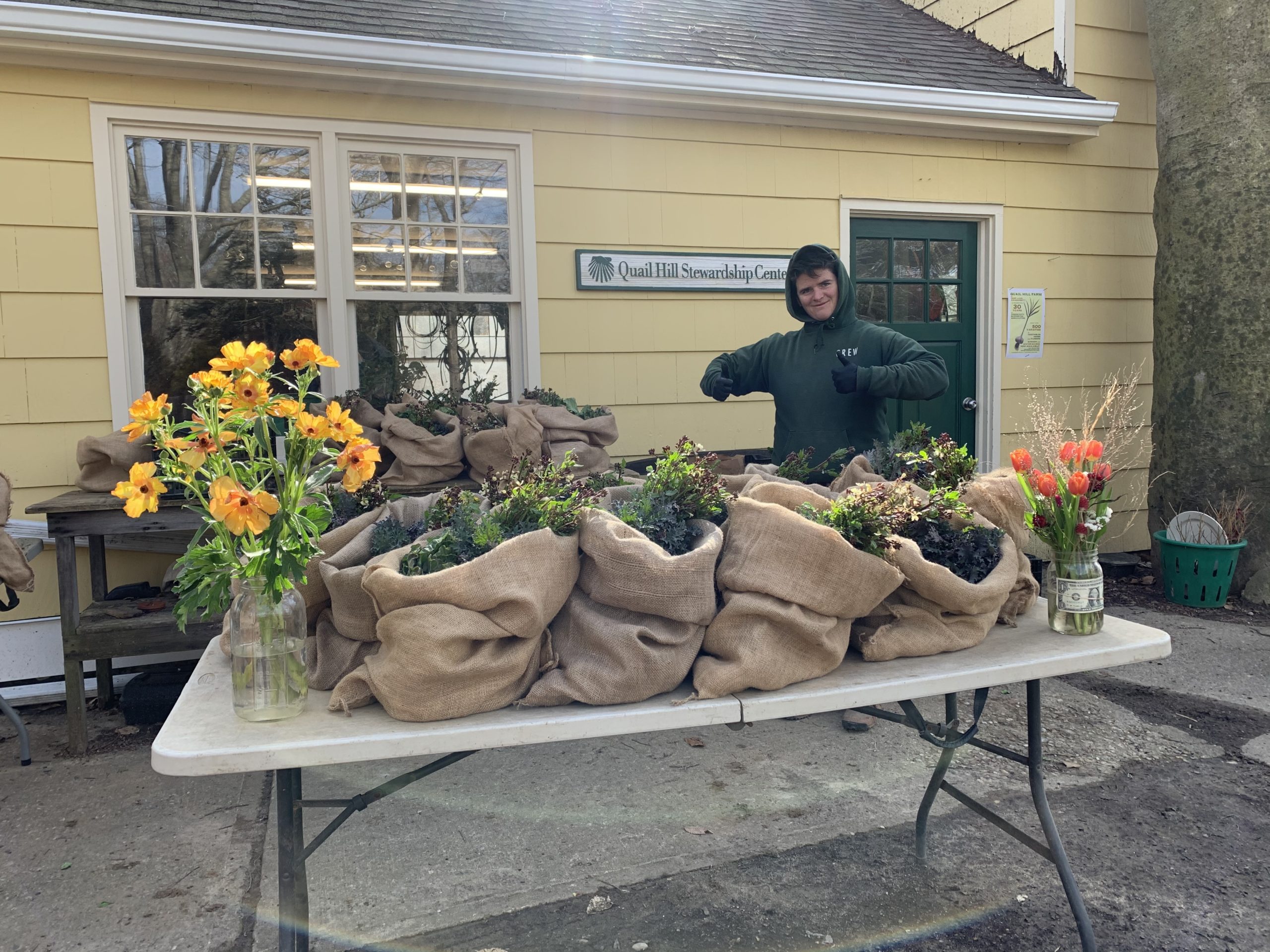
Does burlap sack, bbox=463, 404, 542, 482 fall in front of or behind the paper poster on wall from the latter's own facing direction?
in front

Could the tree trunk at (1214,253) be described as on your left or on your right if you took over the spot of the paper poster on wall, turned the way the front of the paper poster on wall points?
on your left

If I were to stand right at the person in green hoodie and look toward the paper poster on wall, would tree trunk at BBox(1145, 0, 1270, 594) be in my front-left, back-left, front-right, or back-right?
front-right

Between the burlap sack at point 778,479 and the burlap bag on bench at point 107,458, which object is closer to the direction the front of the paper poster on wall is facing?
the burlap sack

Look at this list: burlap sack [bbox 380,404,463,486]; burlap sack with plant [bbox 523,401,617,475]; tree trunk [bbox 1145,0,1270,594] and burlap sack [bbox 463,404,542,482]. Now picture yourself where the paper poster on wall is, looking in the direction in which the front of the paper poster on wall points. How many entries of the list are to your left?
1

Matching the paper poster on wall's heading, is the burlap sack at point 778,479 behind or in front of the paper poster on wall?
in front

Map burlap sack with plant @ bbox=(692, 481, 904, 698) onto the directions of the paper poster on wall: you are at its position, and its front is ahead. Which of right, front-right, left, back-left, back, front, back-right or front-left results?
front

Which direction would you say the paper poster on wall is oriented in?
toward the camera

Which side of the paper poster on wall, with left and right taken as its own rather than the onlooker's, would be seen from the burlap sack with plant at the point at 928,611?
front

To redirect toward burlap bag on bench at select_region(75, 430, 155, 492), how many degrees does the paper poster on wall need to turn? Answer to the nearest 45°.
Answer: approximately 45° to its right

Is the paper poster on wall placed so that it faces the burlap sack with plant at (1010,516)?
yes
